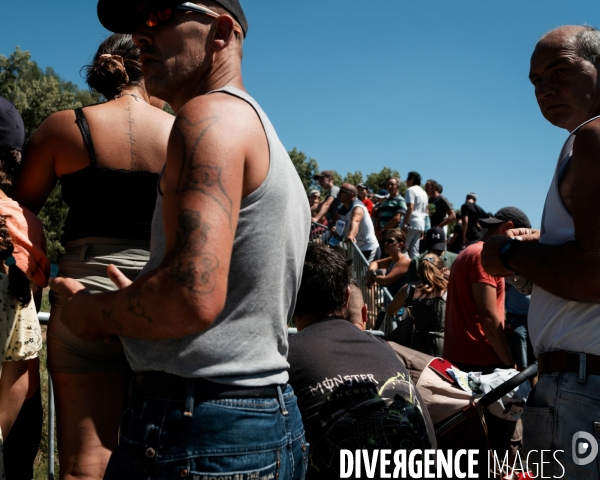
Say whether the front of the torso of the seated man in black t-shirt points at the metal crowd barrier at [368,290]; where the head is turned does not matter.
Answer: yes

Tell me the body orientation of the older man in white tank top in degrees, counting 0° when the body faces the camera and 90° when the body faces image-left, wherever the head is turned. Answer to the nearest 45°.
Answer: approximately 90°

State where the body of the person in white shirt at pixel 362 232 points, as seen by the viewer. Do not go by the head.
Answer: to the viewer's left

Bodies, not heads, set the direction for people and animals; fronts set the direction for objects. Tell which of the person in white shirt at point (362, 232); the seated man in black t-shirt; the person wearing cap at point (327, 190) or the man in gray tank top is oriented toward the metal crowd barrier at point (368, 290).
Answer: the seated man in black t-shirt

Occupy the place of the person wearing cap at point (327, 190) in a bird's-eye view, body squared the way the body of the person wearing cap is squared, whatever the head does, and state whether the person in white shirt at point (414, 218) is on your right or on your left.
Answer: on your left

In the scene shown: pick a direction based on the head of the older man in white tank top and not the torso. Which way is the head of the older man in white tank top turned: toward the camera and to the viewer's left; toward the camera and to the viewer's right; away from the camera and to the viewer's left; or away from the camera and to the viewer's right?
toward the camera and to the viewer's left

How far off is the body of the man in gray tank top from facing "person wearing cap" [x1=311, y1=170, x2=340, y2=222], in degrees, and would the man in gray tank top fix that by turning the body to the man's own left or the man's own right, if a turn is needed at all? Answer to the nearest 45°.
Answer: approximately 90° to the man's own right

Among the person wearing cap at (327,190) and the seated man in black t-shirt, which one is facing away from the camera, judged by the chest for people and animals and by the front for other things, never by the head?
the seated man in black t-shirt

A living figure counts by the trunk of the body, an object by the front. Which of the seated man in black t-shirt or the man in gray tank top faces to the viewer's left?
the man in gray tank top

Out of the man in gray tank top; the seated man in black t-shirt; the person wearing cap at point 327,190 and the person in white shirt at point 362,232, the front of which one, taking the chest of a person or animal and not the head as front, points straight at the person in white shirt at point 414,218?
the seated man in black t-shirt

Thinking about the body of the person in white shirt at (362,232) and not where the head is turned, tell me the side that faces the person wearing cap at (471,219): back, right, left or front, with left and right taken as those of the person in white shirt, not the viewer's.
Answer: back

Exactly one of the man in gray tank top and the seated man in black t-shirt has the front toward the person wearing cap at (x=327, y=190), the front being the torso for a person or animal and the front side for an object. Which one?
the seated man in black t-shirt

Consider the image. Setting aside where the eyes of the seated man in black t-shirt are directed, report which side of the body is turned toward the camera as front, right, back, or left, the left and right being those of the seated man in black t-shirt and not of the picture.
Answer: back

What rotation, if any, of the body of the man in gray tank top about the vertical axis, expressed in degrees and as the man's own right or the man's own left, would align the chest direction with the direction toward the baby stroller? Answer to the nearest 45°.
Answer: approximately 135° to the man's own right

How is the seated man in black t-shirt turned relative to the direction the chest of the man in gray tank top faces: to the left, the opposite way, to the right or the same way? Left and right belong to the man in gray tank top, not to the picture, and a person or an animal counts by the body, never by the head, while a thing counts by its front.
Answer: to the right

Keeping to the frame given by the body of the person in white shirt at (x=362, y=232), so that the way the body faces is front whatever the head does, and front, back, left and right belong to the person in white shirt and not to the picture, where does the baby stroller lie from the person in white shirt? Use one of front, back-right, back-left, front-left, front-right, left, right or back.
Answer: left

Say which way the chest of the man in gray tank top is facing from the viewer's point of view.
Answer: to the viewer's left
